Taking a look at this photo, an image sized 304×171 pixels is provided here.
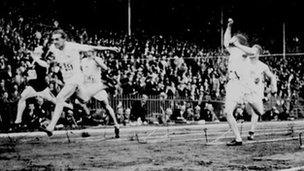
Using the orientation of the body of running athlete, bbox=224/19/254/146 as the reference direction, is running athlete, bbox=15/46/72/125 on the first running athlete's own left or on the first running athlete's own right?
on the first running athlete's own right

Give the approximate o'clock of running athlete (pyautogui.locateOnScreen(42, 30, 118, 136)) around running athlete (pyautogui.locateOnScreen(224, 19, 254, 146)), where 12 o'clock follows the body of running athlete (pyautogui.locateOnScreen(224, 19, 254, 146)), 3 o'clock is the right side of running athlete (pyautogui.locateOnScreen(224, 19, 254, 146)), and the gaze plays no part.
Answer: running athlete (pyautogui.locateOnScreen(42, 30, 118, 136)) is roughly at 1 o'clock from running athlete (pyautogui.locateOnScreen(224, 19, 254, 146)).

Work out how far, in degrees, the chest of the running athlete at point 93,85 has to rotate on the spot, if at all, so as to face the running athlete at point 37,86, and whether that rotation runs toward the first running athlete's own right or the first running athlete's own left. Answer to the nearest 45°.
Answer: approximately 45° to the first running athlete's own right

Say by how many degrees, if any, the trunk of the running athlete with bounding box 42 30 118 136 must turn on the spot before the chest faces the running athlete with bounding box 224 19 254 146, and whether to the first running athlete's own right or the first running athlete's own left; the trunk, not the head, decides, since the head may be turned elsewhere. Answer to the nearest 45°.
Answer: approximately 135° to the first running athlete's own left

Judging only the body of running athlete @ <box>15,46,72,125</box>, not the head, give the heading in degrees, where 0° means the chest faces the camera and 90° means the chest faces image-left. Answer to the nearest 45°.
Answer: approximately 45°

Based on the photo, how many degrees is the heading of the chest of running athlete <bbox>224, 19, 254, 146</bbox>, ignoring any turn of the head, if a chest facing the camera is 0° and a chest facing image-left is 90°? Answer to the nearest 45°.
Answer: approximately 45°
